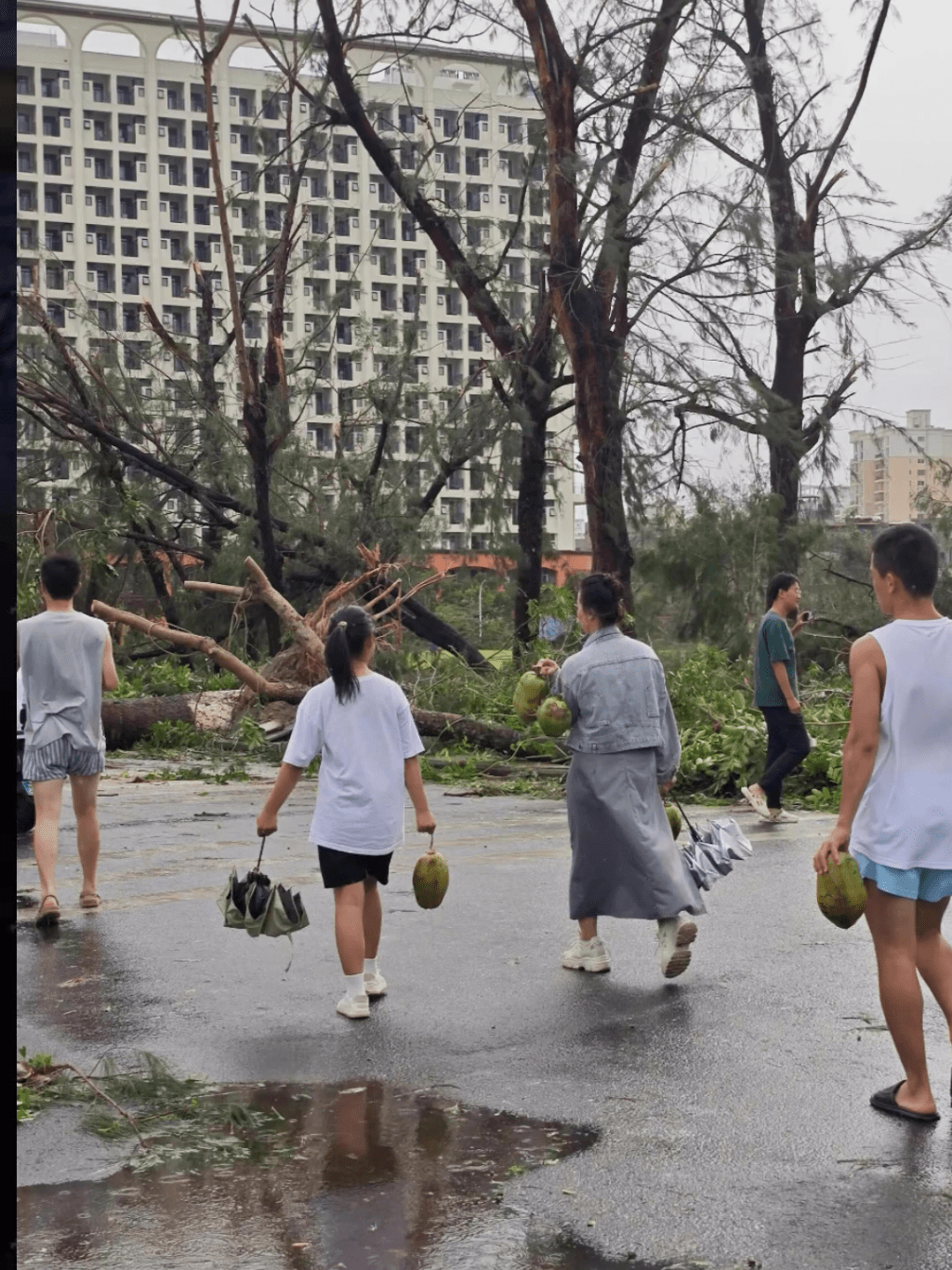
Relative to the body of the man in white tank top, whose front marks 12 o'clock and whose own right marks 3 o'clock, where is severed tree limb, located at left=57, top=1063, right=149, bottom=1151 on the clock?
The severed tree limb is roughly at 10 o'clock from the man in white tank top.

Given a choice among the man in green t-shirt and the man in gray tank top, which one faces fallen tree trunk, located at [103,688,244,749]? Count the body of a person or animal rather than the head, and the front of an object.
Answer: the man in gray tank top

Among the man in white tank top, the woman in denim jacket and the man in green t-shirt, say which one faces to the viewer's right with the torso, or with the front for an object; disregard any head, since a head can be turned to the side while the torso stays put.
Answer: the man in green t-shirt

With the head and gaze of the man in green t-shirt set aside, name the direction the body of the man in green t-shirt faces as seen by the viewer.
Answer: to the viewer's right

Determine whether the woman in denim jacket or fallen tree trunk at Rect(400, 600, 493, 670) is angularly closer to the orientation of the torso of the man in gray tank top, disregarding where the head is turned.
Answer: the fallen tree trunk

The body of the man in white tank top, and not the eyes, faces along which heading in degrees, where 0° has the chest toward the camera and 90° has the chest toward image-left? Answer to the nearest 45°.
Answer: approximately 135°

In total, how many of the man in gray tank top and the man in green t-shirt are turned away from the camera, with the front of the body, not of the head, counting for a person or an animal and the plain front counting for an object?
1

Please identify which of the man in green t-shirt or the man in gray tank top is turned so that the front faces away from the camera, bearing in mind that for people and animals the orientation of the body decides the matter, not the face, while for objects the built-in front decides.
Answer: the man in gray tank top

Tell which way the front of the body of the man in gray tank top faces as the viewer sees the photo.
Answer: away from the camera

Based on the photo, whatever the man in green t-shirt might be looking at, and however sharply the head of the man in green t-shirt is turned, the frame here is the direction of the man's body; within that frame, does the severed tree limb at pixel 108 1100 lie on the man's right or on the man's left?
on the man's right

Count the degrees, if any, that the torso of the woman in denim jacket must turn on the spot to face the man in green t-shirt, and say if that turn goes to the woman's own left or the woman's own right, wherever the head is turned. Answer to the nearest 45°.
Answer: approximately 45° to the woman's own right
